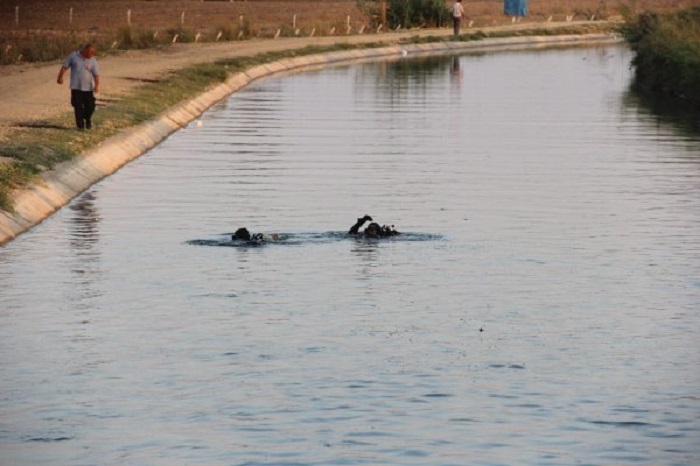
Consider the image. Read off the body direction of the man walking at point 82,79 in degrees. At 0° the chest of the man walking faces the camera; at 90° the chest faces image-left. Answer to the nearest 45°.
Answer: approximately 0°

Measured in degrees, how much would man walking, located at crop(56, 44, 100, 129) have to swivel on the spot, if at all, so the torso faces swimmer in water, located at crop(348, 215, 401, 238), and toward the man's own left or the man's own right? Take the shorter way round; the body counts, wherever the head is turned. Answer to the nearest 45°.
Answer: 0° — they already face them

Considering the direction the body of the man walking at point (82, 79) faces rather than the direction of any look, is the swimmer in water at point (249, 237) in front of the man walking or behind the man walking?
in front
